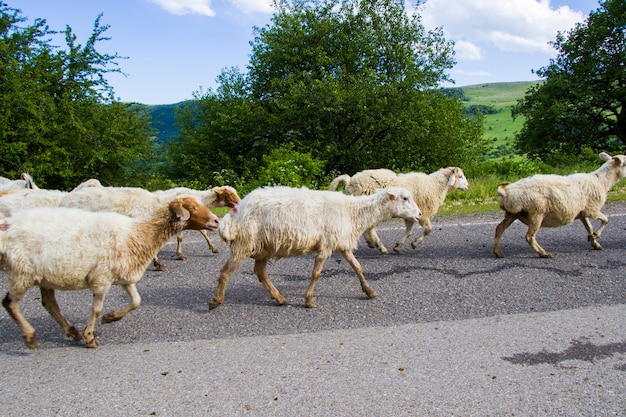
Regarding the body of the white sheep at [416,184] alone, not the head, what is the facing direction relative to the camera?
to the viewer's right

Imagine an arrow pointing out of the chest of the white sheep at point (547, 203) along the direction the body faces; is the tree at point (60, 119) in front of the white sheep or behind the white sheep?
behind

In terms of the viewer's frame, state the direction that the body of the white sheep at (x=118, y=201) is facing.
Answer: to the viewer's right

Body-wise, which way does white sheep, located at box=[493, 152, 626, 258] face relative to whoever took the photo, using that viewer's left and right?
facing to the right of the viewer

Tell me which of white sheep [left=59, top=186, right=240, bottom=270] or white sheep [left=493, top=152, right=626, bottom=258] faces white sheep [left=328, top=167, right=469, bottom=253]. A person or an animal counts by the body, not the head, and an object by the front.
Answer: white sheep [left=59, top=186, right=240, bottom=270]

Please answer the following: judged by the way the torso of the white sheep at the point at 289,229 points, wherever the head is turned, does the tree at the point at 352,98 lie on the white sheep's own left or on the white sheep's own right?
on the white sheep's own left

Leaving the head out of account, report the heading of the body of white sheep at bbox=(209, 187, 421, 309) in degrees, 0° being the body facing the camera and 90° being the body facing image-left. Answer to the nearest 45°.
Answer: approximately 270°

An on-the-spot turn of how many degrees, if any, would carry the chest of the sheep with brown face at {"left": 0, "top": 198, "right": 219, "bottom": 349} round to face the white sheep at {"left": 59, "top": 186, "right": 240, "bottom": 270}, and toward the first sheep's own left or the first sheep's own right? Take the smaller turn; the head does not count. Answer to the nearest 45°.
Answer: approximately 90° to the first sheep's own left
